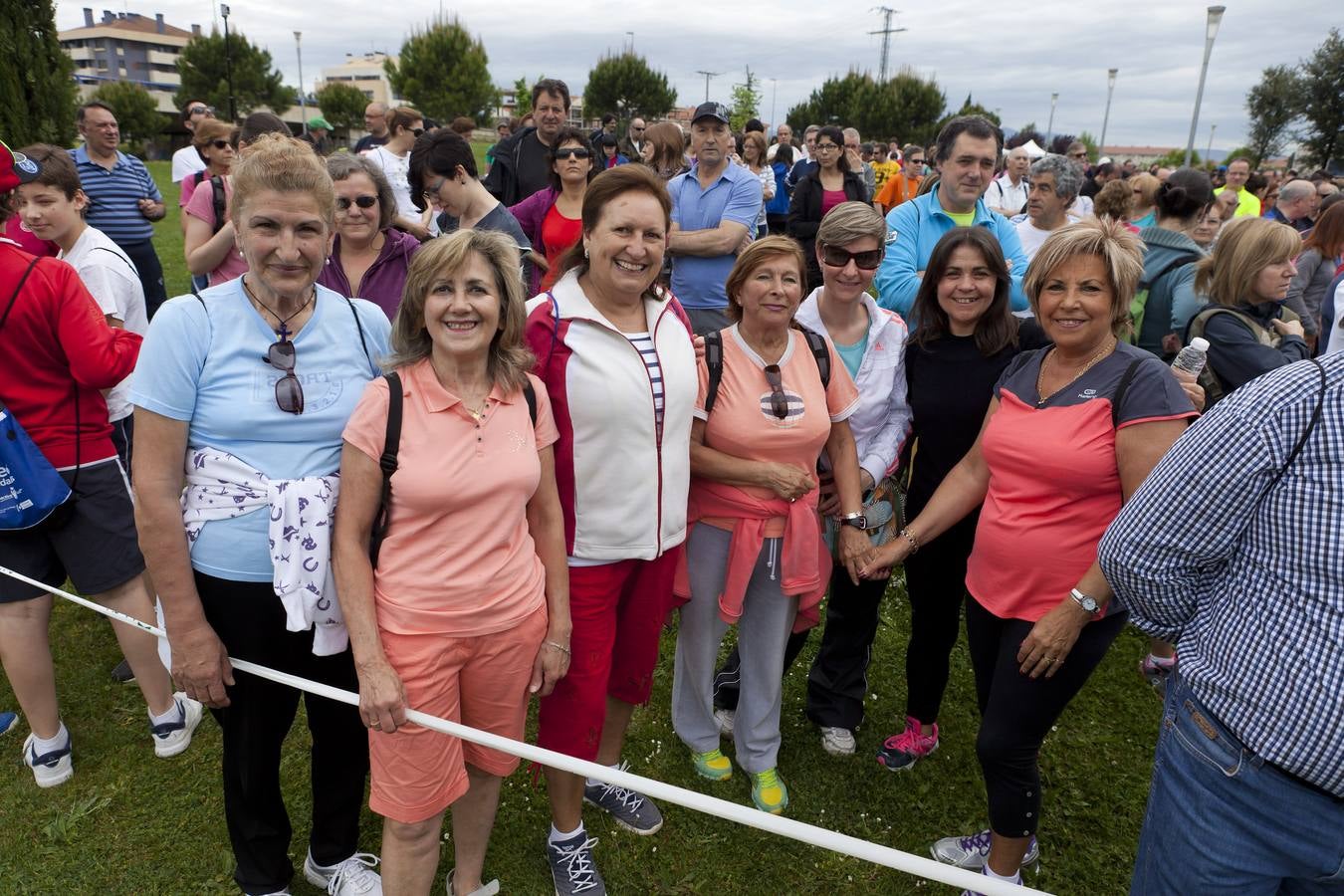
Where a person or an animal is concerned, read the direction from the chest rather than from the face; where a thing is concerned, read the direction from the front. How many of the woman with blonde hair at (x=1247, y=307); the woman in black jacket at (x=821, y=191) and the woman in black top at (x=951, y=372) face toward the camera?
2

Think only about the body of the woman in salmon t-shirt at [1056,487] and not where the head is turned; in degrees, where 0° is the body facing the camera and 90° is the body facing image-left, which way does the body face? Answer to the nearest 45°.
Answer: approximately 45°

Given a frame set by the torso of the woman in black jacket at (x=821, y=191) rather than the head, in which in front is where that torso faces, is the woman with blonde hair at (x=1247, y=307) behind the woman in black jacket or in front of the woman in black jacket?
in front

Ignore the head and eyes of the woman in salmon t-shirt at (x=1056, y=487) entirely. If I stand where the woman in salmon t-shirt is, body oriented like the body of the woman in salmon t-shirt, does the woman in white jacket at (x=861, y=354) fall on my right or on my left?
on my right

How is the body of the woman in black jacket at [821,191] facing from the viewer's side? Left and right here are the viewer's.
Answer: facing the viewer

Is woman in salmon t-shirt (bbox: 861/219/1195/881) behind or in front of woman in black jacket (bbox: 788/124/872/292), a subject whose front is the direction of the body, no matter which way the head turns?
in front

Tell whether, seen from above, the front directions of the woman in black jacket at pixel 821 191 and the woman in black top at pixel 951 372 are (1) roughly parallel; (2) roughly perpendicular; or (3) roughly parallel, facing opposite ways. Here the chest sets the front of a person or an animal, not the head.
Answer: roughly parallel

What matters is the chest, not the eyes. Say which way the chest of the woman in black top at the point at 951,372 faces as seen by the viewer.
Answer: toward the camera

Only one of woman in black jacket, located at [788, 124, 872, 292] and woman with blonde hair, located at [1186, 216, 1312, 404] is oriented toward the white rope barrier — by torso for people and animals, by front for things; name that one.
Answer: the woman in black jacket

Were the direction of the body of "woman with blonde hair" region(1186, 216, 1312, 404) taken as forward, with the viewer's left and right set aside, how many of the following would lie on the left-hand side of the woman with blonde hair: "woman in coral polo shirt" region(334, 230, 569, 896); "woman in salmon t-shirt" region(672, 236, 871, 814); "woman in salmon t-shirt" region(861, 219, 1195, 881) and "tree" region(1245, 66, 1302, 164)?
1

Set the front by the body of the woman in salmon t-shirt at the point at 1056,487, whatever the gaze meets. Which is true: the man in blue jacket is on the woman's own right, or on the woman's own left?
on the woman's own right
